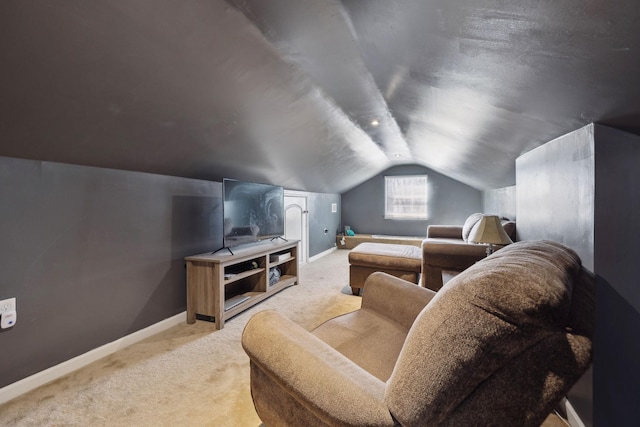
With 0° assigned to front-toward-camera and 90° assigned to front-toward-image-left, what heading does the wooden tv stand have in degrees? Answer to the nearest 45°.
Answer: approximately 315°

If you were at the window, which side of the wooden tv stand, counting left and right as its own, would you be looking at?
left

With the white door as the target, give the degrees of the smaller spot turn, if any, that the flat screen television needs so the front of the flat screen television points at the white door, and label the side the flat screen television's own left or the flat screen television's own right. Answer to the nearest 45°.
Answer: approximately 90° to the flat screen television's own left

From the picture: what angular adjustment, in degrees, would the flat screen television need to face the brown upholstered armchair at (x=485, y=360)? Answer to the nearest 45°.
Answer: approximately 45° to its right

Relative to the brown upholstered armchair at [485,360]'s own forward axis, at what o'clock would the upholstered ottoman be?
The upholstered ottoman is roughly at 1 o'clock from the brown upholstered armchair.

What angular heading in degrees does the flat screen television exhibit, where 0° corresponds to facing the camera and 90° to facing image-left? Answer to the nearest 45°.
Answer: approximately 315°

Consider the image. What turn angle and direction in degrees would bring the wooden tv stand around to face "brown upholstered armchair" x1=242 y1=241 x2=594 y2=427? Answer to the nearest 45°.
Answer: approximately 45° to its right

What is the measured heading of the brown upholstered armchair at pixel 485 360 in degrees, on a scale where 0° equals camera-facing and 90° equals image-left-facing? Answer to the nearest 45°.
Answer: approximately 135°
